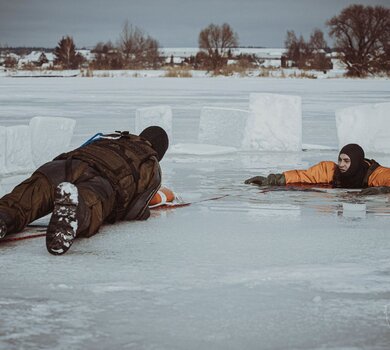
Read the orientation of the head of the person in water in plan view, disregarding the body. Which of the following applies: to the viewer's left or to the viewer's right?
to the viewer's left

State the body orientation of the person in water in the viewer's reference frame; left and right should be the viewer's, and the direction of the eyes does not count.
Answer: facing the viewer and to the left of the viewer

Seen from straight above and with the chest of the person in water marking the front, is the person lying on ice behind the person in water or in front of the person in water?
in front
